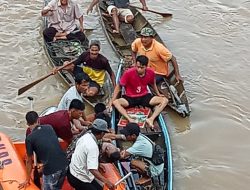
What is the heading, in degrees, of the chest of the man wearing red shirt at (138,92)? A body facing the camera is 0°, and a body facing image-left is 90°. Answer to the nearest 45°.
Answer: approximately 0°

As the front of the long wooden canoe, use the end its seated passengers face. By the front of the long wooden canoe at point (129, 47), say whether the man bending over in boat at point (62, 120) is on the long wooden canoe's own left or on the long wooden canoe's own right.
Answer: on the long wooden canoe's own right

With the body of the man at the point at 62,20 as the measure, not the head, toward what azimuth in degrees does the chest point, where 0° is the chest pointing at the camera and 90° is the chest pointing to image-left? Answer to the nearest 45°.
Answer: approximately 0°

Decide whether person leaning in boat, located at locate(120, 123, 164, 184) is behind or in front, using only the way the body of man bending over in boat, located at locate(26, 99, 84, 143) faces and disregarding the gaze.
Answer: in front
